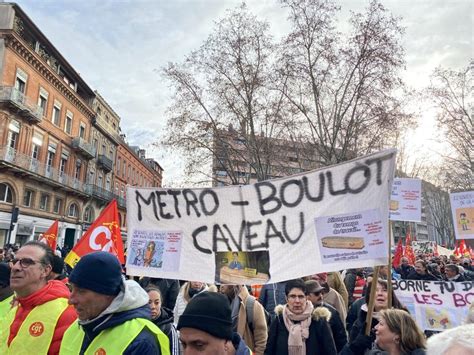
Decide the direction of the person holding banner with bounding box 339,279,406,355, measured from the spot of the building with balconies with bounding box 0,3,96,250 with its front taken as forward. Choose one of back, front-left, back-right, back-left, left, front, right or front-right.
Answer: front-right

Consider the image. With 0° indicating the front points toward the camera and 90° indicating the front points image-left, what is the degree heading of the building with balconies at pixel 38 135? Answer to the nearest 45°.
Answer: approximately 315°

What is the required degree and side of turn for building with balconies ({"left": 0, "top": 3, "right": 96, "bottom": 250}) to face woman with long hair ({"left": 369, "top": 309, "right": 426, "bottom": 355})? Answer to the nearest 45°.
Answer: approximately 45° to its right

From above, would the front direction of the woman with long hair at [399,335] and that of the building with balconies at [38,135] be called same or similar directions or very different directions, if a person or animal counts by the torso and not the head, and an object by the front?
very different directions

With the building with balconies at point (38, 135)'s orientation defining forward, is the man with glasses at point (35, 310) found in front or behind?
in front

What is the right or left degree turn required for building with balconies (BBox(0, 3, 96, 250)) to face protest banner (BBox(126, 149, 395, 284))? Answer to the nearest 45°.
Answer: approximately 45° to its right

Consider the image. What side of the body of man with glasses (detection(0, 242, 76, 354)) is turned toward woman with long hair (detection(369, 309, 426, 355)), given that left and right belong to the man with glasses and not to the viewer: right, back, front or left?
left
